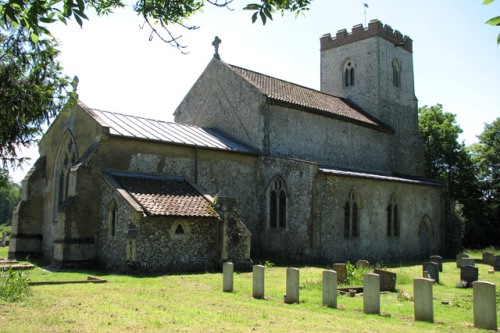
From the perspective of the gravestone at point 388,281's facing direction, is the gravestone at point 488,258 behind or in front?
behind

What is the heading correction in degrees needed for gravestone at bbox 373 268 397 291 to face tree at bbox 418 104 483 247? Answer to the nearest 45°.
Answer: approximately 135° to its right

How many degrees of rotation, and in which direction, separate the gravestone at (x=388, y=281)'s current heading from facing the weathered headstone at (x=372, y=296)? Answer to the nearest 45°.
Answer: approximately 45° to its left

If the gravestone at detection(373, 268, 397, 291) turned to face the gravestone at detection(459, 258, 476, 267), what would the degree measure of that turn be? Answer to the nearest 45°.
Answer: approximately 180°

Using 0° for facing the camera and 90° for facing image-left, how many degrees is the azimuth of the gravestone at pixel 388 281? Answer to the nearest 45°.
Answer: approximately 45°

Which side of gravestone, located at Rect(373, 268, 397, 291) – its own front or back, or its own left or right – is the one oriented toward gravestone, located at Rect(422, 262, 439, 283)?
back

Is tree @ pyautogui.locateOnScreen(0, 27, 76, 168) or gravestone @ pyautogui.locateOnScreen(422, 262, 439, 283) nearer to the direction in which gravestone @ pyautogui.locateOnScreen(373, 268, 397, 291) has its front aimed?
the tree

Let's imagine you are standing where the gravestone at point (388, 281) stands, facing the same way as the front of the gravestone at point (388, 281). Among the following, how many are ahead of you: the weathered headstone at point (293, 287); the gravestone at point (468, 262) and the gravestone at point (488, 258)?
1
